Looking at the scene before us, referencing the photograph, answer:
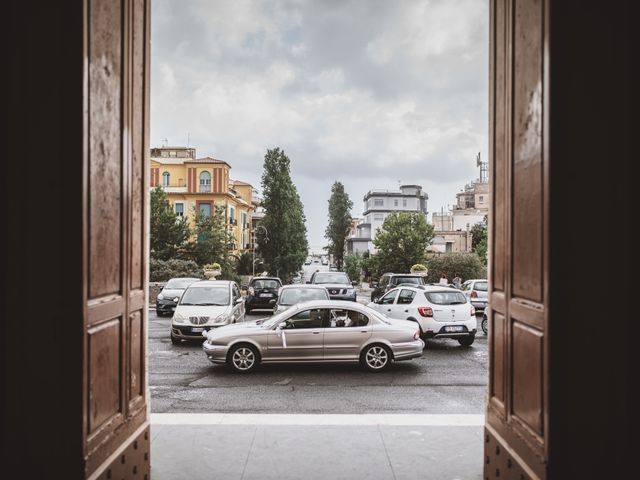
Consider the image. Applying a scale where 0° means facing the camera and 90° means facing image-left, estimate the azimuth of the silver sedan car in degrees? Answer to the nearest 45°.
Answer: approximately 90°

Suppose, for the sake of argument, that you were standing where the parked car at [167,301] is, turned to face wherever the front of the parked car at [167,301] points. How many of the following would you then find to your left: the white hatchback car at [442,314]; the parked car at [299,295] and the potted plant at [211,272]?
2

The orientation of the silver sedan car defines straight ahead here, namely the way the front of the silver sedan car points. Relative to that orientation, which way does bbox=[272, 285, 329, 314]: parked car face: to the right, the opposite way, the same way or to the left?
to the left

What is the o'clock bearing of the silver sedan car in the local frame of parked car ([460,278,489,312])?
The silver sedan car is roughly at 8 o'clock from the parked car.

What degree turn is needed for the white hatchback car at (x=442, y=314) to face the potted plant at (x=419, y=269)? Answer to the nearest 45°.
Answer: approximately 45° to its right

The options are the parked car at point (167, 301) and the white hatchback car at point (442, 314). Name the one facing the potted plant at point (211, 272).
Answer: the white hatchback car

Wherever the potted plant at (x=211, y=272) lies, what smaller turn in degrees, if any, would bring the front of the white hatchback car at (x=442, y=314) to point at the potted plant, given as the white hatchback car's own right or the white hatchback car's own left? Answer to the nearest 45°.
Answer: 0° — it already faces it

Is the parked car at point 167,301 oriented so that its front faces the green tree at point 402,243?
no

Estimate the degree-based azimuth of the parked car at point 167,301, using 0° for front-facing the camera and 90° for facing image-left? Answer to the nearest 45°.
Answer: approximately 45°

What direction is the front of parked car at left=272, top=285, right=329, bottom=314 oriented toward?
toward the camera

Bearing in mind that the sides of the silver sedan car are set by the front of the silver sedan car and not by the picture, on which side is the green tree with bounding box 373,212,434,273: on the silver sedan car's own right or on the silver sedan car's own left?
on the silver sedan car's own right

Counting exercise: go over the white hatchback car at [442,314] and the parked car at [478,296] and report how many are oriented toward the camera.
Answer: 0

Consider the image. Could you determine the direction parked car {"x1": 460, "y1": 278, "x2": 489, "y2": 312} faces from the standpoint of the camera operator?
facing away from the viewer and to the left of the viewer

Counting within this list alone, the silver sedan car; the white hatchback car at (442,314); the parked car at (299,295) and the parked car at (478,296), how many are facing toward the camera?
1
